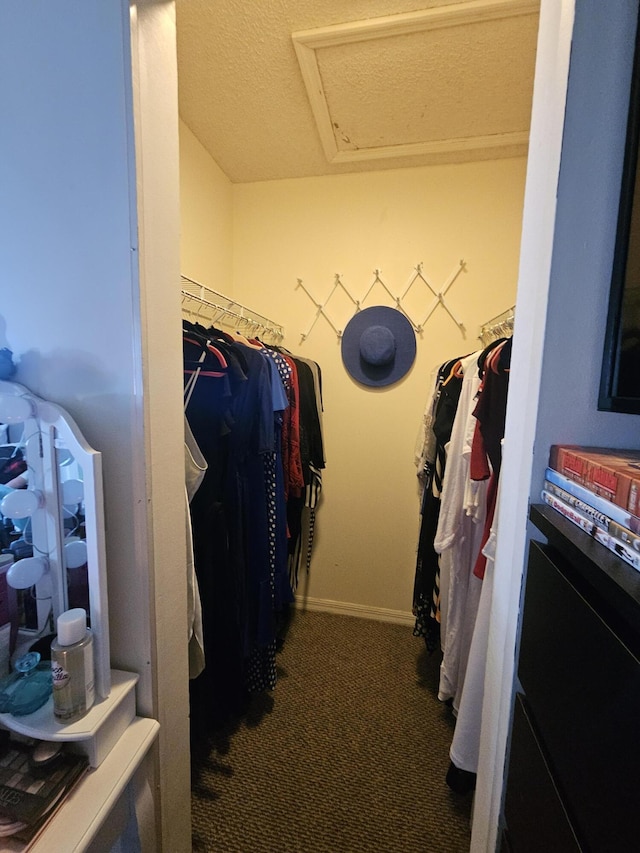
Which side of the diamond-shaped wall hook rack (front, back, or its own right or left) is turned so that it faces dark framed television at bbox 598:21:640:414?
front

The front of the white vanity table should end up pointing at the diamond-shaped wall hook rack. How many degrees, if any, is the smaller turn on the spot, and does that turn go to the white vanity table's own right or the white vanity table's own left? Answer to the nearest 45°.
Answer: approximately 135° to the white vanity table's own left

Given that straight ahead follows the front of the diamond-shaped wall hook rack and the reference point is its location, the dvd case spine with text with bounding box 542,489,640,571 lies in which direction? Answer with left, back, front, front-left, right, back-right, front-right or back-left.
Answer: front

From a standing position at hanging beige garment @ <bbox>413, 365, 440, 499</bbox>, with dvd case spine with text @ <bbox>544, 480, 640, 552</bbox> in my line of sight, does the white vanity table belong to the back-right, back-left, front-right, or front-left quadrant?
front-right

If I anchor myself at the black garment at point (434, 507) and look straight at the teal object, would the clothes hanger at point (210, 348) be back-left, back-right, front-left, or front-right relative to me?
front-right

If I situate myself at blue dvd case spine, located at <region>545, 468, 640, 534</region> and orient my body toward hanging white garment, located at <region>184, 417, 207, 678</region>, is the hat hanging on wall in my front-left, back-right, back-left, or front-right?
front-right

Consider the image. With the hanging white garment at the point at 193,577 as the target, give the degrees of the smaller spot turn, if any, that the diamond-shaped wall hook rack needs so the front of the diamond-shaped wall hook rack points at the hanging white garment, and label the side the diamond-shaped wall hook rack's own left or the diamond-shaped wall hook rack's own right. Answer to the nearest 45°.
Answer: approximately 45° to the diamond-shaped wall hook rack's own right

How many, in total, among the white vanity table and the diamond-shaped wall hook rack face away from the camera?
0

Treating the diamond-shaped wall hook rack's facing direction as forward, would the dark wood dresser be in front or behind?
in front

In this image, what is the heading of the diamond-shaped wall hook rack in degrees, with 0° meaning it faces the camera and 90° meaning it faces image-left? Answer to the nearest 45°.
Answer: approximately 0°

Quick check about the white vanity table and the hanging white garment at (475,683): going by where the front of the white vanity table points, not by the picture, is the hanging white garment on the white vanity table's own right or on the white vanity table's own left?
on the white vanity table's own left

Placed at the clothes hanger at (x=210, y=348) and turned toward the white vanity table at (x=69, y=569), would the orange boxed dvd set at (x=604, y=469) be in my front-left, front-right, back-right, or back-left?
front-left
